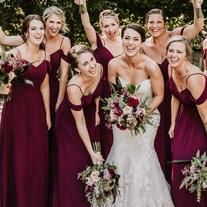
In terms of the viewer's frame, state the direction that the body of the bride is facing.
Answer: toward the camera

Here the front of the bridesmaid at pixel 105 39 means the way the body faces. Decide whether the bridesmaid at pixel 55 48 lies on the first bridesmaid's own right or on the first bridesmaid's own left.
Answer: on the first bridesmaid's own right

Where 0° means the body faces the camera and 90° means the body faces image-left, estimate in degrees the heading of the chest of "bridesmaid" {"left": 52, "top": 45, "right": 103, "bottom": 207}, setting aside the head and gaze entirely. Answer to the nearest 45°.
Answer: approximately 315°

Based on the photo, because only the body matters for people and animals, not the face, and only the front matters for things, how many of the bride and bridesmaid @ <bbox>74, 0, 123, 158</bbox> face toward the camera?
2

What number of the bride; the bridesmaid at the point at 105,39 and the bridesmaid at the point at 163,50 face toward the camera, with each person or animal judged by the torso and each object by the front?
3

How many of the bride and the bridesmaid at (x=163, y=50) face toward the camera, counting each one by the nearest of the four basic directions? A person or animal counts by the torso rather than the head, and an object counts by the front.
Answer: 2

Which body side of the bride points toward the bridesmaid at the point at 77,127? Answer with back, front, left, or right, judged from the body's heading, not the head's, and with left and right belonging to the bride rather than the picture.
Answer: right

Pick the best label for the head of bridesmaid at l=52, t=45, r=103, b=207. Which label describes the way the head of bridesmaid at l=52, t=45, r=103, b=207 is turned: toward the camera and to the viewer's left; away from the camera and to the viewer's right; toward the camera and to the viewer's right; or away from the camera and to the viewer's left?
toward the camera and to the viewer's right

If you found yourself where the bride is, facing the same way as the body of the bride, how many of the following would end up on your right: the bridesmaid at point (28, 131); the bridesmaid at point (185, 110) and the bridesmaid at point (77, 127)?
2

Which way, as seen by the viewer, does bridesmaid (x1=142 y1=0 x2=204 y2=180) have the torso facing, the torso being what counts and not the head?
toward the camera

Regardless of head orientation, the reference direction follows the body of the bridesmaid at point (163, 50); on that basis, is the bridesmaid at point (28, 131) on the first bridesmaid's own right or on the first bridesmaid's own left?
on the first bridesmaid's own right

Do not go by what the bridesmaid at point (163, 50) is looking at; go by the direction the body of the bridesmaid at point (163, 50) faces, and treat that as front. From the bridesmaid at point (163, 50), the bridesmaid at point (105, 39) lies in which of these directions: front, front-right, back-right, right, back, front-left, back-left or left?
right
